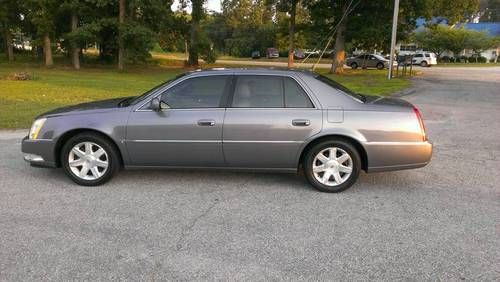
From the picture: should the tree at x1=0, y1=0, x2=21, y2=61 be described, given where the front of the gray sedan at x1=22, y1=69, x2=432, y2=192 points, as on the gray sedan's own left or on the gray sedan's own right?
on the gray sedan's own right

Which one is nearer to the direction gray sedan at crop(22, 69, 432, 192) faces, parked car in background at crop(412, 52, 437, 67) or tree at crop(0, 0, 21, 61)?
the tree

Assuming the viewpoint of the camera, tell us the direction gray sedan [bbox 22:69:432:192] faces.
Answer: facing to the left of the viewer

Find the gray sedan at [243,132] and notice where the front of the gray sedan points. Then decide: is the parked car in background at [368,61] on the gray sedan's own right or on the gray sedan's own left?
on the gray sedan's own right

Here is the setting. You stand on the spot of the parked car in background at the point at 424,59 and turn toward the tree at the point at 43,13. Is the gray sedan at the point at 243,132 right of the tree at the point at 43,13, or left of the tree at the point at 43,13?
left

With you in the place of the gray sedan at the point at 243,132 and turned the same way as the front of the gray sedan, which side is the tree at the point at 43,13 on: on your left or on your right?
on your right

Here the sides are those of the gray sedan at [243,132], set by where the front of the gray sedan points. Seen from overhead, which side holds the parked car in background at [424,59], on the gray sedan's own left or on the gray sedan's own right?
on the gray sedan's own right

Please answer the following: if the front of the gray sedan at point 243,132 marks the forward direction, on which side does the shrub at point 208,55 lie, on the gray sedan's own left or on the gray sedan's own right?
on the gray sedan's own right
